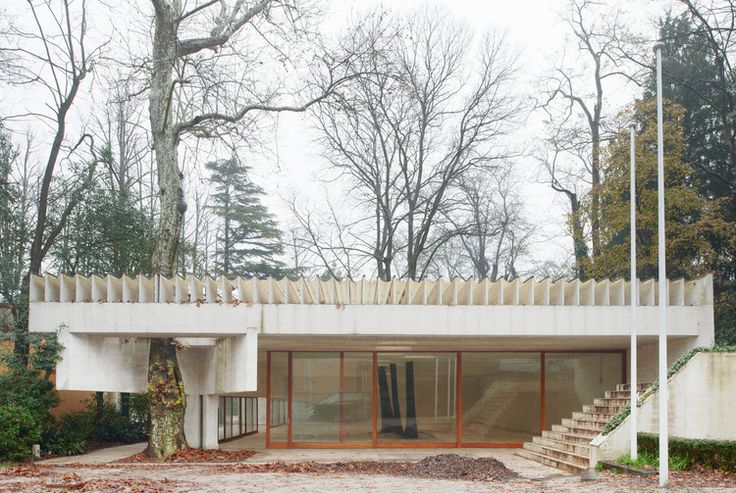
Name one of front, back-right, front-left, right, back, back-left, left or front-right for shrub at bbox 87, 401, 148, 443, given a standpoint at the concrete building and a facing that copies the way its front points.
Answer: back-right

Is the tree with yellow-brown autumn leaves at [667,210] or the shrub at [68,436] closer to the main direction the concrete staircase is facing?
the shrub

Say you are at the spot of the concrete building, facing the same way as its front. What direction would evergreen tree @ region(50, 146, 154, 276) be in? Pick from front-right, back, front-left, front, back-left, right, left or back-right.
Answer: back-right

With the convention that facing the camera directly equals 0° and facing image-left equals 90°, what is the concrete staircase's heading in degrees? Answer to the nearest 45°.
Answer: approximately 45°

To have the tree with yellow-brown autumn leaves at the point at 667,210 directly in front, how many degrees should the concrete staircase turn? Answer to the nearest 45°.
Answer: approximately 135° to its right

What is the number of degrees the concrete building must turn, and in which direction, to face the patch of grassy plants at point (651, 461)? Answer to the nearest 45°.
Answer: approximately 45° to its left

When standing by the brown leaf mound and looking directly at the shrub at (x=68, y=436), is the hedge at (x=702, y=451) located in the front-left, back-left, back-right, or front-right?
back-right

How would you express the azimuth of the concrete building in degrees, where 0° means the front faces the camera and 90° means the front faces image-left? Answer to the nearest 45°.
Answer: approximately 0°

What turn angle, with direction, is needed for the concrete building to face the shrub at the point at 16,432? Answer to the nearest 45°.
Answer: approximately 90° to its right

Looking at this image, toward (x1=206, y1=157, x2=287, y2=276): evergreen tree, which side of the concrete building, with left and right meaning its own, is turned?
back

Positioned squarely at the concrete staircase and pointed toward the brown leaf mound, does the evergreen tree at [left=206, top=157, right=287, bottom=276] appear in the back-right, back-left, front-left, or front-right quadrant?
back-right

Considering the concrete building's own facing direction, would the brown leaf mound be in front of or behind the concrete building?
in front
